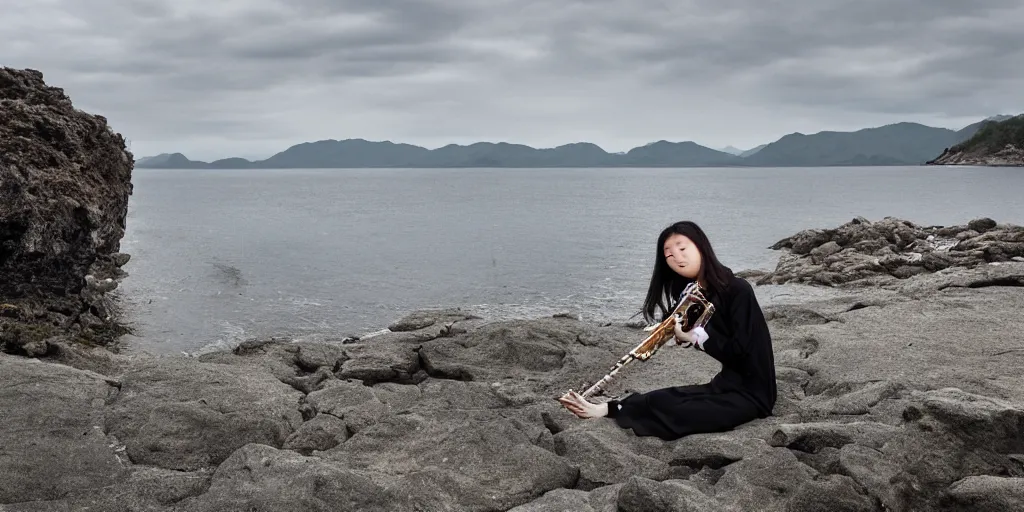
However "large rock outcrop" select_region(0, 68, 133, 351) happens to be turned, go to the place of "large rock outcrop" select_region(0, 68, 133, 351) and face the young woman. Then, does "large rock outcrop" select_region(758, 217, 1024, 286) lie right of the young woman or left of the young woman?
left

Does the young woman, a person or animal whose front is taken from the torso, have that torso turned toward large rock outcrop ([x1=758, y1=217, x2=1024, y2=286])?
no
